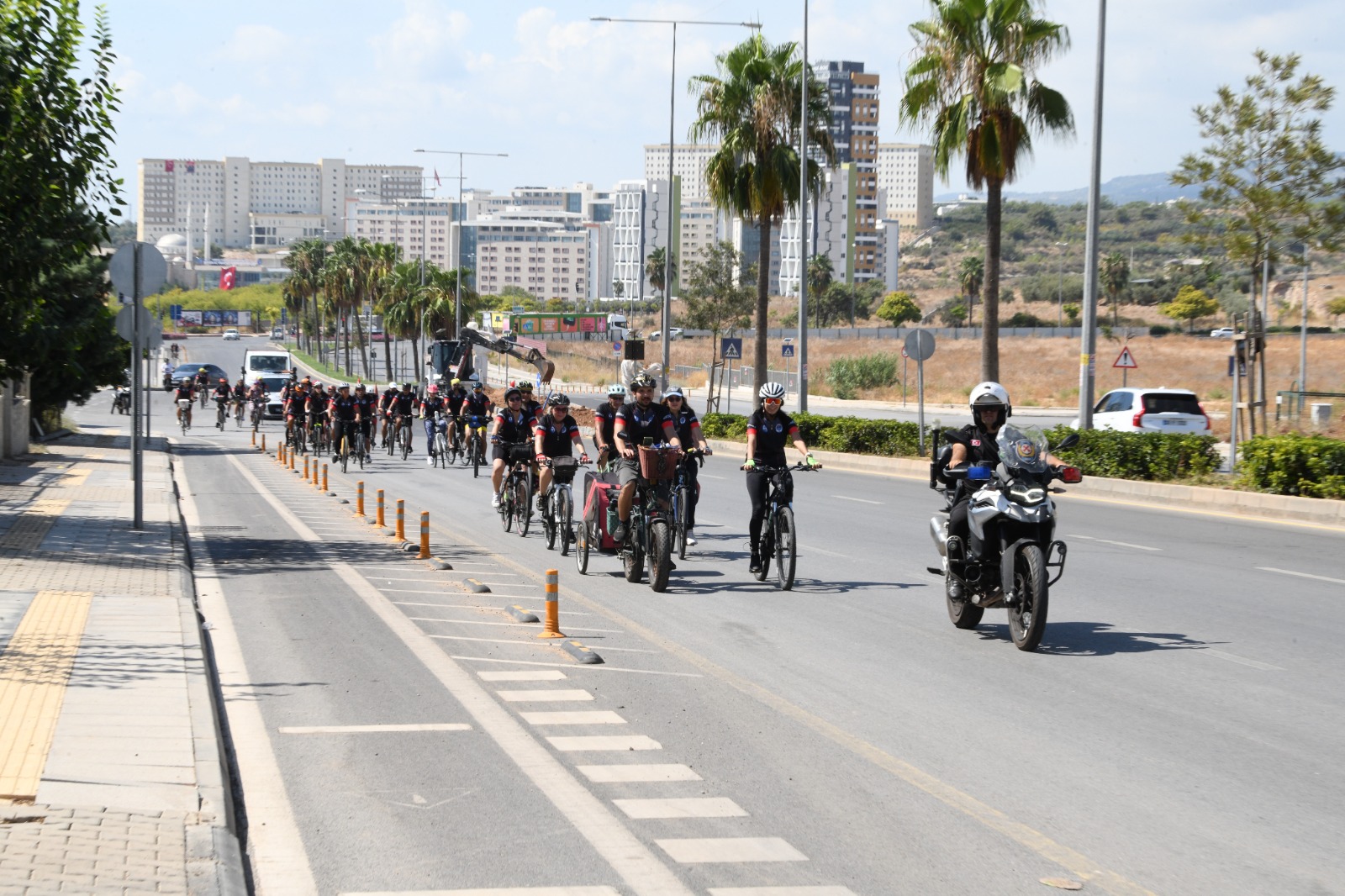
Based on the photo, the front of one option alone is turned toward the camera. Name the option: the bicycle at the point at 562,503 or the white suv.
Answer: the bicycle

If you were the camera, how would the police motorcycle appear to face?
facing the viewer and to the right of the viewer

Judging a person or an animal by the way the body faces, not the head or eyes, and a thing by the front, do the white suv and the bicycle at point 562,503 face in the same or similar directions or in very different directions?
very different directions

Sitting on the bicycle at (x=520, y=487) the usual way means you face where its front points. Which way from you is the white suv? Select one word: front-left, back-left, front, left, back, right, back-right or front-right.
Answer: left

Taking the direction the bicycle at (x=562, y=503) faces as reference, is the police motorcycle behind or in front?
in front

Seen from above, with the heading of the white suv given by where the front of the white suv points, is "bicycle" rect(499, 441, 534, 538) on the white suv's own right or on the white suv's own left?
on the white suv's own left

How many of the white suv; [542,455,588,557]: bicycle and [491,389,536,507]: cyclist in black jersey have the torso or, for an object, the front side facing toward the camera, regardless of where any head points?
2

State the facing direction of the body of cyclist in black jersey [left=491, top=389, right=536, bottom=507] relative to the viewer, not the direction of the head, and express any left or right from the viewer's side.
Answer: facing the viewer

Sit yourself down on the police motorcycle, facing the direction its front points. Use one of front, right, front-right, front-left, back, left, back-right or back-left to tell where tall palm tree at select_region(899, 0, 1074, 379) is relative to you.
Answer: back-left

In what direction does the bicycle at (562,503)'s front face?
toward the camera

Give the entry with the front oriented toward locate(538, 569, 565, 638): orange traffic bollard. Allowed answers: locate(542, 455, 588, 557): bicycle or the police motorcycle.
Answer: the bicycle

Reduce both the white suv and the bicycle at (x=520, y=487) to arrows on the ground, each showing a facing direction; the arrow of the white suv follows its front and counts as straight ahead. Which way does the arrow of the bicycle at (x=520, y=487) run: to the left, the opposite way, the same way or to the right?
the opposite way

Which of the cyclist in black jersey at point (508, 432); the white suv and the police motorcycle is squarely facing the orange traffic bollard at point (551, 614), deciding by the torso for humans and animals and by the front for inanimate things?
the cyclist in black jersey
